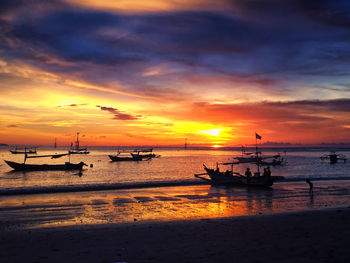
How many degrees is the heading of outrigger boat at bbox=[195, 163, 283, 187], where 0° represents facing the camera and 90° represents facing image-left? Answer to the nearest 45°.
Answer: approximately 90°
